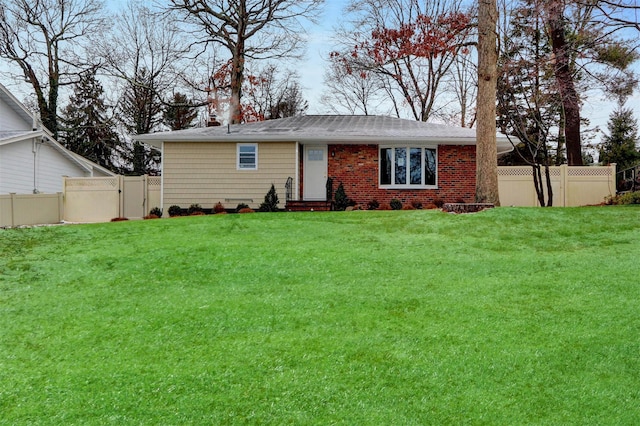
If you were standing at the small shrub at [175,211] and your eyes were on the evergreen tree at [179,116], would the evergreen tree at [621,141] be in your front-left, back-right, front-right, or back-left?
front-right

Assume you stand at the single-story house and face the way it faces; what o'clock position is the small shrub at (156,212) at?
The small shrub is roughly at 3 o'clock from the single-story house.

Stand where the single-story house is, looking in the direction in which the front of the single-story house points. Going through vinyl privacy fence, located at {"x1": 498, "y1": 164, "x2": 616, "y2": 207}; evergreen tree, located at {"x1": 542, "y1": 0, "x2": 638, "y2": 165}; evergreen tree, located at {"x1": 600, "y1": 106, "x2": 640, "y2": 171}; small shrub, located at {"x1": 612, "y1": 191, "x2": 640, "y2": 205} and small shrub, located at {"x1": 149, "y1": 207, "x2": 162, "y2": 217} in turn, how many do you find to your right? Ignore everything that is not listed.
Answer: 1

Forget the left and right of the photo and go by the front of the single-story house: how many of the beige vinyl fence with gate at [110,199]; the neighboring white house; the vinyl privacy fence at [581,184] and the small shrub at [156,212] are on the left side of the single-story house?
1

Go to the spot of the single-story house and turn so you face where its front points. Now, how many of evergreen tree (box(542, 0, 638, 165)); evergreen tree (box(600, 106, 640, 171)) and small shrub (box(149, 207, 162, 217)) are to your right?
1

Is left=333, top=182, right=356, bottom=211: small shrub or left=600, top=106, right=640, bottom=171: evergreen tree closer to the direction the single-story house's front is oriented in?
the small shrub

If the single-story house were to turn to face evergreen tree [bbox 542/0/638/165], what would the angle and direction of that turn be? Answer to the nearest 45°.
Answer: approximately 90° to its left

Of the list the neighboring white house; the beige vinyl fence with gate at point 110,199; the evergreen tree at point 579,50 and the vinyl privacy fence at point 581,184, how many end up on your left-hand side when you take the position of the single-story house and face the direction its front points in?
2

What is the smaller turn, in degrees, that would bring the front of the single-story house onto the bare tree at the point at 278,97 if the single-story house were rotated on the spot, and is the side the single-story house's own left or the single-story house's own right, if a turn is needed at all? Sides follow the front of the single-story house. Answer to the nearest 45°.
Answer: approximately 180°

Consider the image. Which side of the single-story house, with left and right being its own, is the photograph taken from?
front
